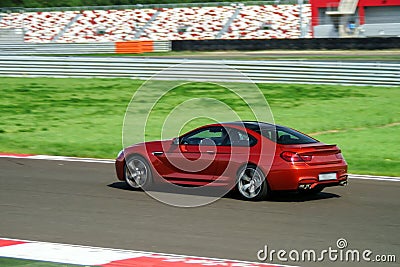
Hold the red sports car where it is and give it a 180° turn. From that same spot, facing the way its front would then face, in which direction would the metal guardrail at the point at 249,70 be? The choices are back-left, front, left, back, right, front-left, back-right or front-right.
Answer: back-left

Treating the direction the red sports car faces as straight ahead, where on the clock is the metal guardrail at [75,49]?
The metal guardrail is roughly at 1 o'clock from the red sports car.

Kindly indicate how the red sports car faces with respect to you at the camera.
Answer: facing away from the viewer and to the left of the viewer
